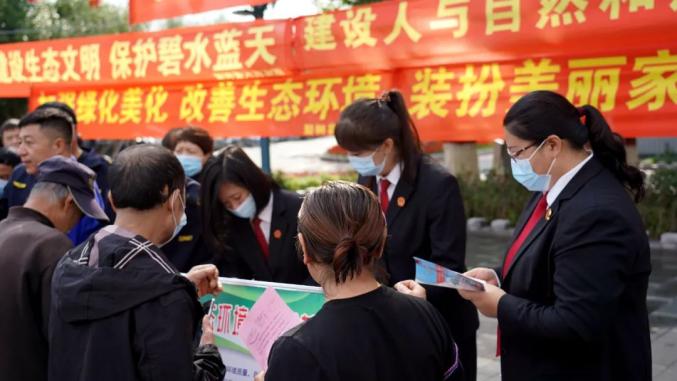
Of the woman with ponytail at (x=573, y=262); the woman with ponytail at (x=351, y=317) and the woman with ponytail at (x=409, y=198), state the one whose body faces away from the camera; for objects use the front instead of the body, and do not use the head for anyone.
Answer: the woman with ponytail at (x=351, y=317)

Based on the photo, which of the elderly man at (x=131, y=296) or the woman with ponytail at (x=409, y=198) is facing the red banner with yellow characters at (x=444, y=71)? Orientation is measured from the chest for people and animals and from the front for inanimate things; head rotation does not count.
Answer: the elderly man

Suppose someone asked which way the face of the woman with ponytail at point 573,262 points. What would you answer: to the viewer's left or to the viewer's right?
to the viewer's left

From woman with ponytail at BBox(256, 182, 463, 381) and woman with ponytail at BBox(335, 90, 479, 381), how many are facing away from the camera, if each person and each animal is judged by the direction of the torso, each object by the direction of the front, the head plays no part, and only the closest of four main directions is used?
1

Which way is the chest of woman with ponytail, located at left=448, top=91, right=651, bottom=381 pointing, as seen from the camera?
to the viewer's left

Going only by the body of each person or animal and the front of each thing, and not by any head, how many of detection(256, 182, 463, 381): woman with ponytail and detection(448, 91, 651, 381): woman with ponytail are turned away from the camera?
1

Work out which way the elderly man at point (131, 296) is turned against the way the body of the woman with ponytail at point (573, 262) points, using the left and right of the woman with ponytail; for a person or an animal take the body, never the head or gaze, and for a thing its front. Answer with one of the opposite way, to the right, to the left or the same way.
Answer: to the right

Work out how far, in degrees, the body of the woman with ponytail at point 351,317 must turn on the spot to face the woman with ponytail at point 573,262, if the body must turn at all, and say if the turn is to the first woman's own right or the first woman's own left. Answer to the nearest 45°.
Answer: approximately 45° to the first woman's own right

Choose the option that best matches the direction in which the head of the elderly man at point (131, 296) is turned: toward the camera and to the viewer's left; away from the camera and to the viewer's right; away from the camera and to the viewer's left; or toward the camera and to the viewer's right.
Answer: away from the camera and to the viewer's right

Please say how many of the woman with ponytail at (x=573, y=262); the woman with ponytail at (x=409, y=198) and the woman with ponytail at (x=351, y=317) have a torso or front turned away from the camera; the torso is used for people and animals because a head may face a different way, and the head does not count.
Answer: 1

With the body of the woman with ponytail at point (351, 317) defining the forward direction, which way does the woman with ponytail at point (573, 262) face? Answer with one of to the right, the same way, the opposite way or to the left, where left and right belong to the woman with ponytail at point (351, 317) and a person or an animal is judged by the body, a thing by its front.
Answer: to the left

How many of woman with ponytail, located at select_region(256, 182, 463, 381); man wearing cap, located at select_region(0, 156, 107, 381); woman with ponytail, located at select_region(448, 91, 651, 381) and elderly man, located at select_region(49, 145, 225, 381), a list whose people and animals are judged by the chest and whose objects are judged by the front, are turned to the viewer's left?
1

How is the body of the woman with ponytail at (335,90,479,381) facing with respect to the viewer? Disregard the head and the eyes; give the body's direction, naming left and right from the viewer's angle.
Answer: facing the viewer and to the left of the viewer

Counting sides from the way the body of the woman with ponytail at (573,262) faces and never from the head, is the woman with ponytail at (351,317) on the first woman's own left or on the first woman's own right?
on the first woman's own left

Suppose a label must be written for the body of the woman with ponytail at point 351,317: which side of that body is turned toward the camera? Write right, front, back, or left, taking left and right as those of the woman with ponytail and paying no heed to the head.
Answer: back

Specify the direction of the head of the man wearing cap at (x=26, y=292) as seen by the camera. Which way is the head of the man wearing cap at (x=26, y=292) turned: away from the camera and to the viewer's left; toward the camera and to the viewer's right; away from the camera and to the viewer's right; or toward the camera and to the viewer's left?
away from the camera and to the viewer's right
